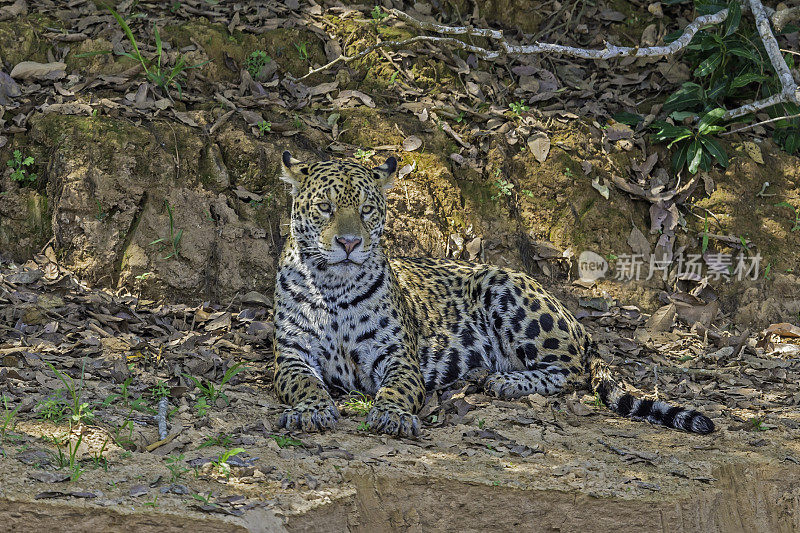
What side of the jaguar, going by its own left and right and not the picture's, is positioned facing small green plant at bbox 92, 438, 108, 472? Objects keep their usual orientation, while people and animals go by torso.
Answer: front

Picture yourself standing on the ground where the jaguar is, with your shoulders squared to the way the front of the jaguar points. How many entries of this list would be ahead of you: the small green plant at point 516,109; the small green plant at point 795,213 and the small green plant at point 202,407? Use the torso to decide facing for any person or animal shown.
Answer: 1

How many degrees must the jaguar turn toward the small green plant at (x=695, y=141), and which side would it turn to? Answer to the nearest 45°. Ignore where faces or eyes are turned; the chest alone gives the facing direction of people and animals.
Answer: approximately 180°

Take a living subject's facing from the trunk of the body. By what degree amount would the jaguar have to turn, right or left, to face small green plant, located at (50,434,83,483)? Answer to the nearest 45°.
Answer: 0° — it already faces it

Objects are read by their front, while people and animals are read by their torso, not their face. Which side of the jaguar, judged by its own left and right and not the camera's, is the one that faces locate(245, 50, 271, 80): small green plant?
right

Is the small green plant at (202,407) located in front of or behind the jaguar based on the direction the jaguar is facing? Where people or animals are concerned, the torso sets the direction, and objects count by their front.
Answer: in front

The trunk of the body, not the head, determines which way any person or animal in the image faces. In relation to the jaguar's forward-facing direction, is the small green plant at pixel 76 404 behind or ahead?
ahead

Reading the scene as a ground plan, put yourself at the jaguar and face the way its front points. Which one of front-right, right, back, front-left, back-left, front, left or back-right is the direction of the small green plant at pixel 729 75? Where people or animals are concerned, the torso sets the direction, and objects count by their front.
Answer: back

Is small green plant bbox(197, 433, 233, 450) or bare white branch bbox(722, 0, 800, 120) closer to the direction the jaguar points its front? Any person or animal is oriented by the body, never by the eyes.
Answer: the small green plant

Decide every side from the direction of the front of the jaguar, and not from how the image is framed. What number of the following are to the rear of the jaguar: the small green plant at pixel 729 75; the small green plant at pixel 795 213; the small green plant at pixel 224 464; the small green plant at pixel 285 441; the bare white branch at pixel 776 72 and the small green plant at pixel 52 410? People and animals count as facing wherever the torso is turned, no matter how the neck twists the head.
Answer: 3

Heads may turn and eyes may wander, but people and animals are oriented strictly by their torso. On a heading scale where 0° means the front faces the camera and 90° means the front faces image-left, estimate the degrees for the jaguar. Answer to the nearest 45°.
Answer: approximately 45°

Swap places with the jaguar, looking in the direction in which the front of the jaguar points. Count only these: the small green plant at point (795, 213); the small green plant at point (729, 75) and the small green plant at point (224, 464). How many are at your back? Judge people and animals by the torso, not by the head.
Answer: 2

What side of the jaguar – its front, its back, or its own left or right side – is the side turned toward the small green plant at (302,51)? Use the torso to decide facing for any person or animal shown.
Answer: right
